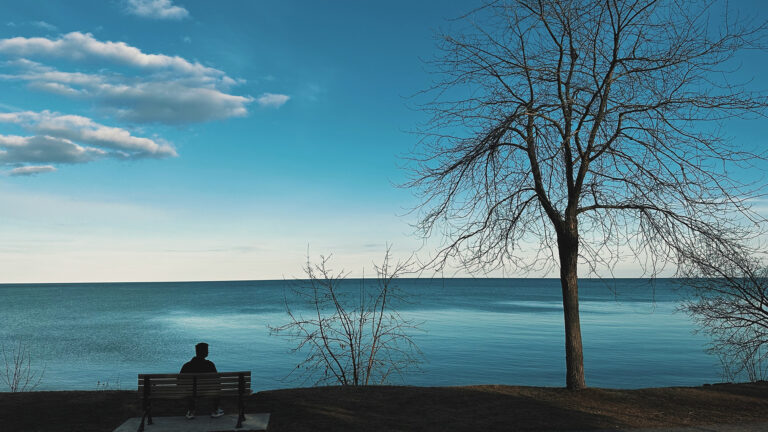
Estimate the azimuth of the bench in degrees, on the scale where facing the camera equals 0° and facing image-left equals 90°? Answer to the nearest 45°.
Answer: approximately 180°

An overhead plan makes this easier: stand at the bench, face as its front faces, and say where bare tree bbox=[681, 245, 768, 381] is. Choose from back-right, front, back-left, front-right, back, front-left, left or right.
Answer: right

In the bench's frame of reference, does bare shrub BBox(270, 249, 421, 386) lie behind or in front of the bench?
in front

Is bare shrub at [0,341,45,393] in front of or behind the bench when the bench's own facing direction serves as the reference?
in front
